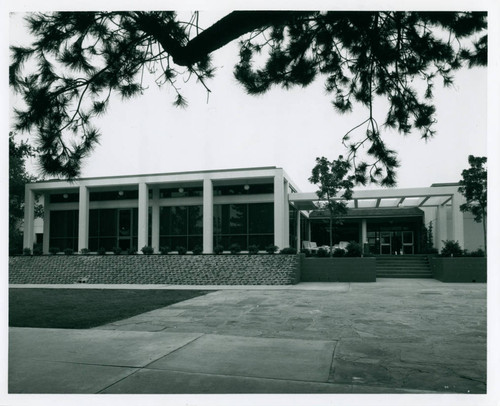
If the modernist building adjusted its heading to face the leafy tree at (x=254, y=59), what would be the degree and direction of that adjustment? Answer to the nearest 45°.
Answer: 0° — it already faces it

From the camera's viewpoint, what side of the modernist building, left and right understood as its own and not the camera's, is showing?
front

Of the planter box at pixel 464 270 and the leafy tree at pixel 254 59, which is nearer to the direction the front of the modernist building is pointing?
the leafy tree

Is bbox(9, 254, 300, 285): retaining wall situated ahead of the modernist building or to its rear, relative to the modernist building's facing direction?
ahead

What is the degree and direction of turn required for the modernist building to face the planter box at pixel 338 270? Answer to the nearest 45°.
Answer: approximately 45° to its left
